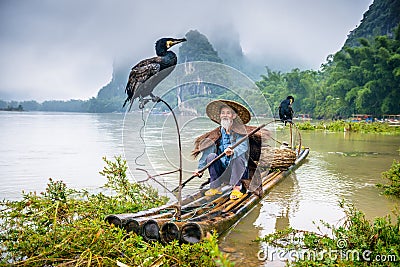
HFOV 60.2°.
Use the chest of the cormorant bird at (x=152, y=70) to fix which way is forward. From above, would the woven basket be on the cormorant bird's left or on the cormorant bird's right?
on the cormorant bird's left

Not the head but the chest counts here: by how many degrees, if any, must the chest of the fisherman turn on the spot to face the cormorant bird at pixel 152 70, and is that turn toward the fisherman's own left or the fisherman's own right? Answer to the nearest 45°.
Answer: approximately 45° to the fisherman's own right

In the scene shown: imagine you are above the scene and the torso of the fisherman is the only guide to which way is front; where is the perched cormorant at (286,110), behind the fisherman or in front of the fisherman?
behind

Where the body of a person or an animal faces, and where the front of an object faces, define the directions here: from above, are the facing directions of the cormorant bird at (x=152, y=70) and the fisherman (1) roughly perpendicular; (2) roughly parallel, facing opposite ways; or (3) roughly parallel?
roughly perpendicular

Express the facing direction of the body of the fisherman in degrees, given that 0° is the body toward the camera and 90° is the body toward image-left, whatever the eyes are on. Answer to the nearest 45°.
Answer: approximately 0°

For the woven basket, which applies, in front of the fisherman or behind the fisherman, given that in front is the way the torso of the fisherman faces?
behind

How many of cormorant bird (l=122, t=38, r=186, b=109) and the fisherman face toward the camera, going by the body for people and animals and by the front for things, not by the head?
1

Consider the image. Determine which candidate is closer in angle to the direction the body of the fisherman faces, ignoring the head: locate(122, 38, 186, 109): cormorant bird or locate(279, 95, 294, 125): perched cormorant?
the cormorant bird

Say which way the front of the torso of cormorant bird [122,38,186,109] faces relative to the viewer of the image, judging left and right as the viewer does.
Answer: facing to the right of the viewer
